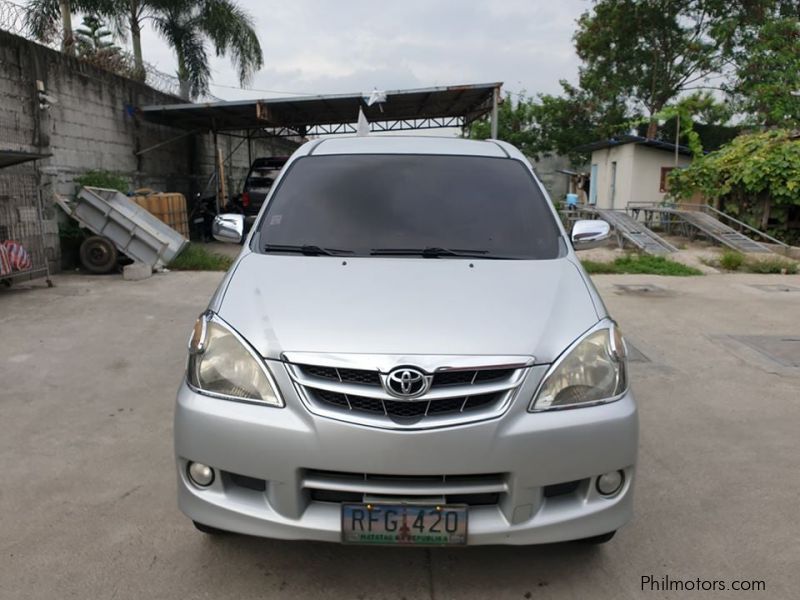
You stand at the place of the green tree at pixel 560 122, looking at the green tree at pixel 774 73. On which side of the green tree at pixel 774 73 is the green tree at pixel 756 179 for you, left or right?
right

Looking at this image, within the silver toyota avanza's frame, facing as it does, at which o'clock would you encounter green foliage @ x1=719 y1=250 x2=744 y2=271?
The green foliage is roughly at 7 o'clock from the silver toyota avanza.

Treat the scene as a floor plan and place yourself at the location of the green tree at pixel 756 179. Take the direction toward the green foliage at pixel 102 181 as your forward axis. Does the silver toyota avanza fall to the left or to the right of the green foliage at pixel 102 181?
left

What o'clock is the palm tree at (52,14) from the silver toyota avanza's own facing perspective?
The palm tree is roughly at 5 o'clock from the silver toyota avanza.

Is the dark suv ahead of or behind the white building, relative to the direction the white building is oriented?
ahead

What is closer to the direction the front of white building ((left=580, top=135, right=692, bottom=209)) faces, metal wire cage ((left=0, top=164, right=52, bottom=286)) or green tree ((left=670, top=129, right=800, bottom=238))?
the metal wire cage

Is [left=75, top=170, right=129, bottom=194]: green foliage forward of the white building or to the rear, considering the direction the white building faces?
forward

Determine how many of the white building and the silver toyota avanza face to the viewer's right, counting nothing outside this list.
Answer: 0

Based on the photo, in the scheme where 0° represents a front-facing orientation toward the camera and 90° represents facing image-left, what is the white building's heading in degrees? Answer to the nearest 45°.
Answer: approximately 45°

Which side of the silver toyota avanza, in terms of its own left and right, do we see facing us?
front

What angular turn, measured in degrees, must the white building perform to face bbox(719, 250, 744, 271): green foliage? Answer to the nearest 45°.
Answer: approximately 45° to its left

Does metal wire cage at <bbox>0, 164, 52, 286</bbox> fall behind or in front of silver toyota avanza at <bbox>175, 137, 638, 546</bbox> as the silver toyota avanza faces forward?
behind
